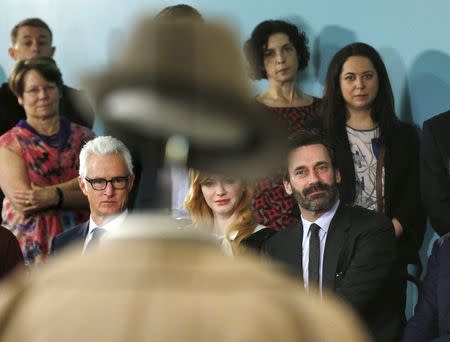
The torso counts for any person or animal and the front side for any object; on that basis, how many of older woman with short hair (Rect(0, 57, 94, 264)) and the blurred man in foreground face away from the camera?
1

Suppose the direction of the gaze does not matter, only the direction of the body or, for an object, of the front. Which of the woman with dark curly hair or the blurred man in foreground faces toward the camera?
the woman with dark curly hair

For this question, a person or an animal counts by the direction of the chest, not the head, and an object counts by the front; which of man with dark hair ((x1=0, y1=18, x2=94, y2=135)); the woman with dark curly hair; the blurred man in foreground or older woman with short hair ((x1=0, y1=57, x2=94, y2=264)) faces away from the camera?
the blurred man in foreground

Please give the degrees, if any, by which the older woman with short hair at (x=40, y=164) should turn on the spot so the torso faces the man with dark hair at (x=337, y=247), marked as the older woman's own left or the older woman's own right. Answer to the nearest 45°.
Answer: approximately 45° to the older woman's own left

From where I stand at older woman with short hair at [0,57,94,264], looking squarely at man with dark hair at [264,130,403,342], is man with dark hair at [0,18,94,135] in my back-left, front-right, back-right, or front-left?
back-left

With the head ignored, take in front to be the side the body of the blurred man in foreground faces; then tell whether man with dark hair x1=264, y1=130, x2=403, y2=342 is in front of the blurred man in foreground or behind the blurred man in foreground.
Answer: in front

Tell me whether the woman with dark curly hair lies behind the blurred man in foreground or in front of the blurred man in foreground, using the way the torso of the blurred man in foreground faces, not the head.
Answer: in front

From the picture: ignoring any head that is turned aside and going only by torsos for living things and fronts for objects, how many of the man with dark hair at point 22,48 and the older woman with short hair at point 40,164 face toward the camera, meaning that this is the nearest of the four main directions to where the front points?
2

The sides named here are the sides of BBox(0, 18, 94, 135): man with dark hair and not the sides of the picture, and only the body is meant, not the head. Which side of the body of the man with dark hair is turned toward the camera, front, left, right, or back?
front

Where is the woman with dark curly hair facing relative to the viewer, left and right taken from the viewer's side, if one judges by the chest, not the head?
facing the viewer

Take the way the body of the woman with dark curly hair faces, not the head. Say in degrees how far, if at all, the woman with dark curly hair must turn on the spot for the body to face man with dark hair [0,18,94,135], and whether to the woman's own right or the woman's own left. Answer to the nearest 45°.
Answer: approximately 90° to the woman's own right

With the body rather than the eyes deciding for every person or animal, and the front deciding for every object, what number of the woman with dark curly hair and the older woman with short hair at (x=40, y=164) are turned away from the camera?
0

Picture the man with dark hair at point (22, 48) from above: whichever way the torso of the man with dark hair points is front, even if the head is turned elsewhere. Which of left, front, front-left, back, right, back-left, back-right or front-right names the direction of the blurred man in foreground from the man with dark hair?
front

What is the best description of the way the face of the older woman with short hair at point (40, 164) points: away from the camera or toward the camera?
toward the camera

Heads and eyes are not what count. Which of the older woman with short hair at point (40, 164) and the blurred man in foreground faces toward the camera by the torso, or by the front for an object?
the older woman with short hair

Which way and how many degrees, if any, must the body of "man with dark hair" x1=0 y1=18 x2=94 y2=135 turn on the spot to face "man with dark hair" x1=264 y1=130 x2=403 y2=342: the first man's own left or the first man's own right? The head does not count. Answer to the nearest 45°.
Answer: approximately 45° to the first man's own left

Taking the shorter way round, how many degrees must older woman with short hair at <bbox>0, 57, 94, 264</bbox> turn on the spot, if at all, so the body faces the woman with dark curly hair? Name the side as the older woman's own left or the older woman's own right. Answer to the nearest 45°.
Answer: approximately 90° to the older woman's own left

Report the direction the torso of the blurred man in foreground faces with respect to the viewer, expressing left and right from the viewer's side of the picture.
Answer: facing away from the viewer
